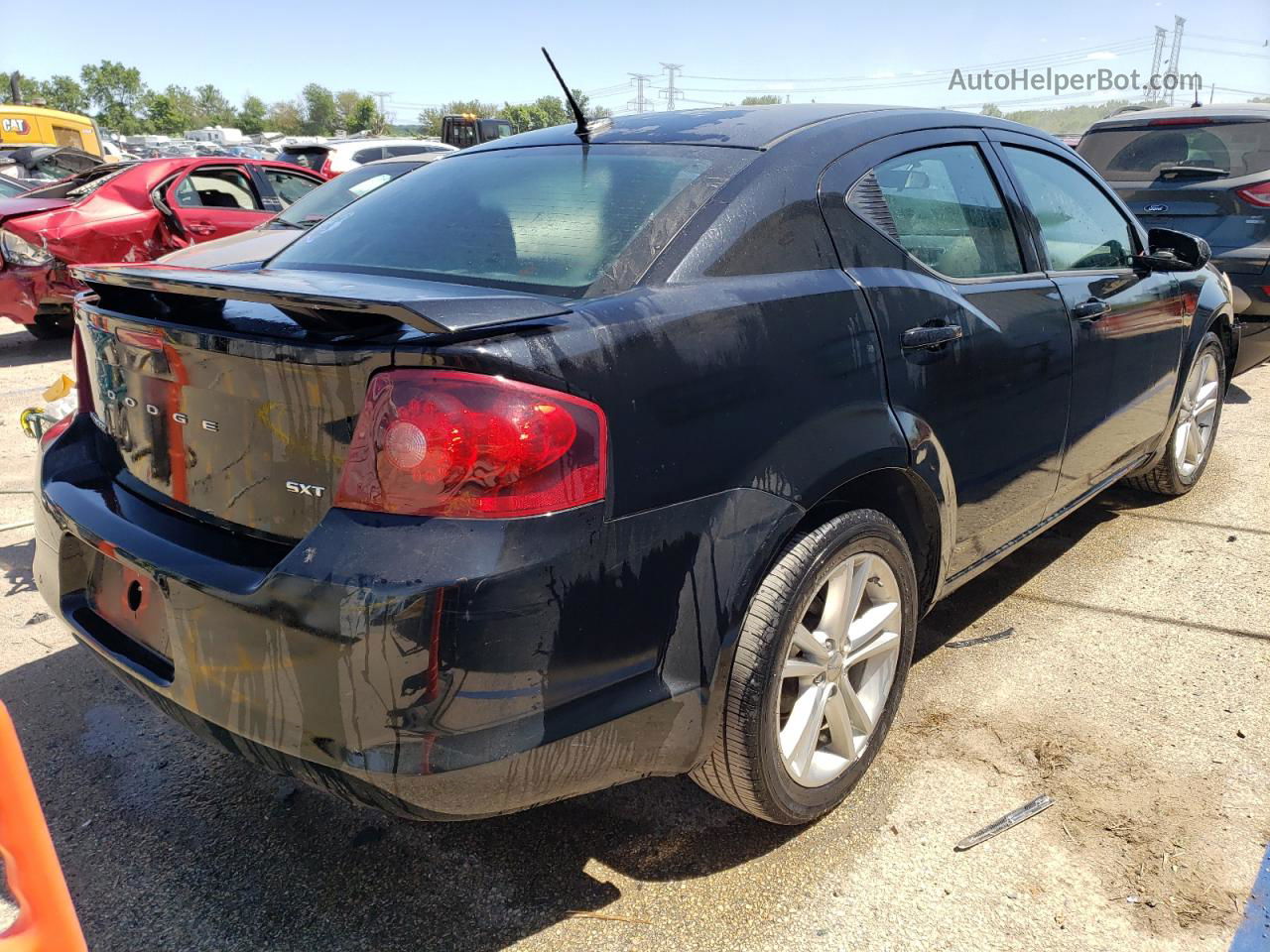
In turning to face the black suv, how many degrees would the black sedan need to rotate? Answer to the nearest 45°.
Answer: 0° — it already faces it

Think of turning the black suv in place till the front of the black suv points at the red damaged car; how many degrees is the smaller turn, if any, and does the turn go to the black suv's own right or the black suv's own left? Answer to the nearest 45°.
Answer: approximately 135° to the black suv's own left

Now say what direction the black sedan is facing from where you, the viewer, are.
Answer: facing away from the viewer and to the right of the viewer

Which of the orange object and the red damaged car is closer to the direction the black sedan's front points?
the red damaged car

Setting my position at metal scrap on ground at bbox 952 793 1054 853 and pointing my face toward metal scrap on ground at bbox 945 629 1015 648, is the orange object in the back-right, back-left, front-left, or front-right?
back-left

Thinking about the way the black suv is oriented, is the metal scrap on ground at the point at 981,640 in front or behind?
behind

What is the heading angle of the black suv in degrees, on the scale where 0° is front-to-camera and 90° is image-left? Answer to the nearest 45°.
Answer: approximately 225°

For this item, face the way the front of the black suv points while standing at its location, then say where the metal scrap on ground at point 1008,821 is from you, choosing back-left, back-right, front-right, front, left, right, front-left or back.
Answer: back-right
